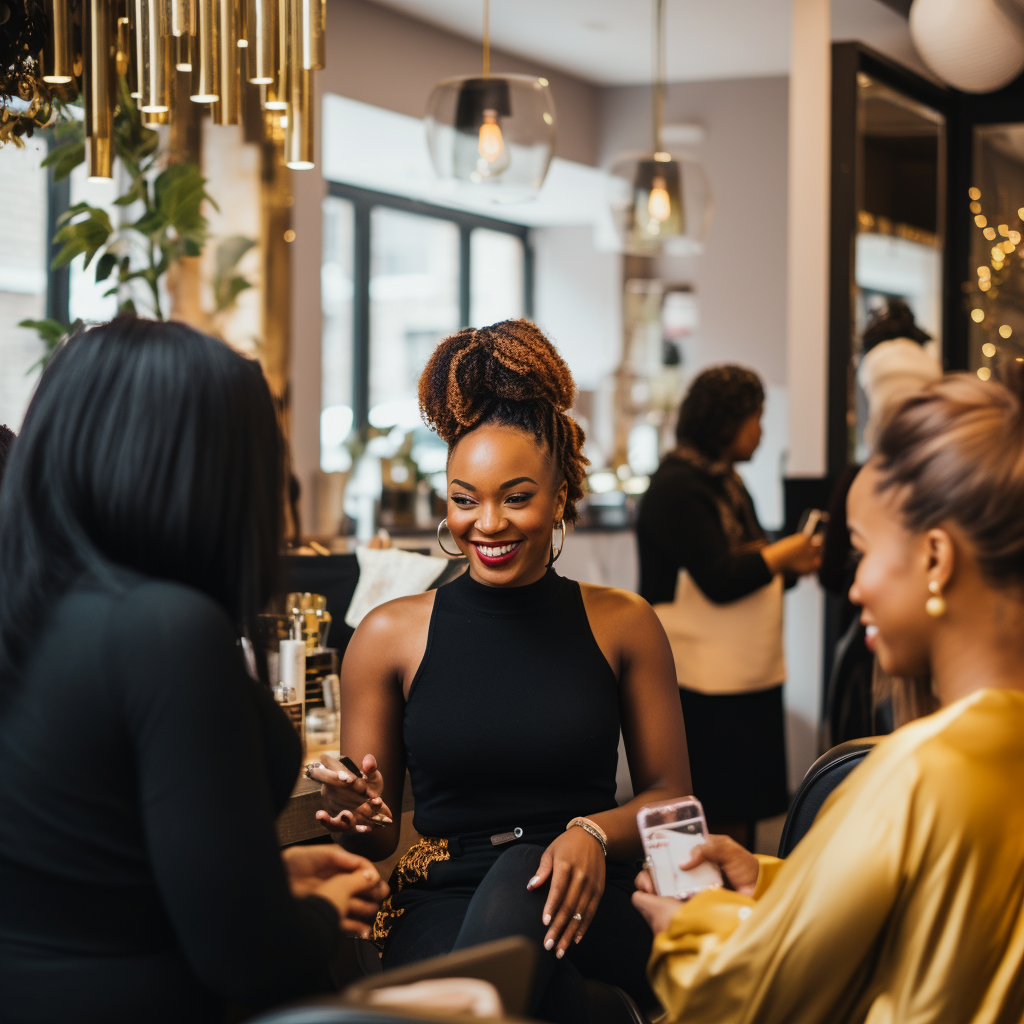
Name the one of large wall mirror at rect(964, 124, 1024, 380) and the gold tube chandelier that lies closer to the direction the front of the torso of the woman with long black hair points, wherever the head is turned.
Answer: the large wall mirror

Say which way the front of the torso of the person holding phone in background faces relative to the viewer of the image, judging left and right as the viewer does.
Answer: facing to the right of the viewer

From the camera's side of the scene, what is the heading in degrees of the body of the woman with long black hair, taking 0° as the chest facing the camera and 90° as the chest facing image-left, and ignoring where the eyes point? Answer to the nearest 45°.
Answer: approximately 225°

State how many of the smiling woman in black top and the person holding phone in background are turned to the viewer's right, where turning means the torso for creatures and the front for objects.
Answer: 1

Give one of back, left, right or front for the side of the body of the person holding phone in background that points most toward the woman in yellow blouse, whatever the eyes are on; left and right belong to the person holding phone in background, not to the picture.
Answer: right

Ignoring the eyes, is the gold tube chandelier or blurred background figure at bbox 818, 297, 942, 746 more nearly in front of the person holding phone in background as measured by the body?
the blurred background figure

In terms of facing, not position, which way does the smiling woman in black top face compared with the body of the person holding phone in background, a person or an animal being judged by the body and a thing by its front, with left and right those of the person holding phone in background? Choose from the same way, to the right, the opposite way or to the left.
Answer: to the right

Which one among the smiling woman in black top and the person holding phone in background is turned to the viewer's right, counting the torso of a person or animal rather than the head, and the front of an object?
the person holding phone in background

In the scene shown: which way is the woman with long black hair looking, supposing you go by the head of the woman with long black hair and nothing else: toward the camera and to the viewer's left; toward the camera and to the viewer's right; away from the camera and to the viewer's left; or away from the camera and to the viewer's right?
away from the camera and to the viewer's right

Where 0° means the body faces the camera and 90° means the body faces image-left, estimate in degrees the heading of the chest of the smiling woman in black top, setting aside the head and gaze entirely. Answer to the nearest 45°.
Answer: approximately 0°
